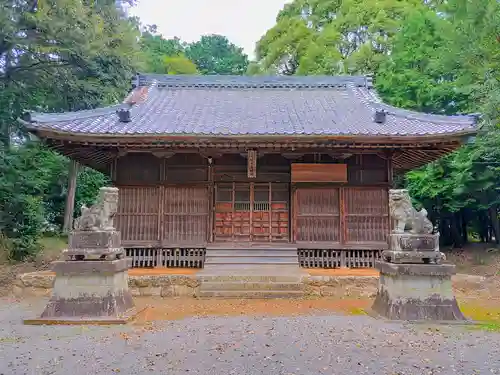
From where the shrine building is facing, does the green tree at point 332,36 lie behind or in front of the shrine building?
behind

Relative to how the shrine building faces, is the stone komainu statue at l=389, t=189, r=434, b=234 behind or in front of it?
in front

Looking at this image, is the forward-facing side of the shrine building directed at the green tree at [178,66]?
no

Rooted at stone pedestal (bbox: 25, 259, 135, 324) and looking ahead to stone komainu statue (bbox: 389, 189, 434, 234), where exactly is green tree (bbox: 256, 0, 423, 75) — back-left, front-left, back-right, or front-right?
front-left

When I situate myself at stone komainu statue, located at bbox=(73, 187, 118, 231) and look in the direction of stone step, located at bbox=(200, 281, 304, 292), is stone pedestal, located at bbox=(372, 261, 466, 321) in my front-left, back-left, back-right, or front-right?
front-right

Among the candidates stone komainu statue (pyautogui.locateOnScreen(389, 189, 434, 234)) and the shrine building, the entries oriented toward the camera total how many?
1

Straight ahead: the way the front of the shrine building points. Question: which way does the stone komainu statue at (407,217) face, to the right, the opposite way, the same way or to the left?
to the right

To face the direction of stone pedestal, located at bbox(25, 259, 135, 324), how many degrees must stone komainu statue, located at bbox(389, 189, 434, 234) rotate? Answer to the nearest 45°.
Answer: approximately 45° to its left

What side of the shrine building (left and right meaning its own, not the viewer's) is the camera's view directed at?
front

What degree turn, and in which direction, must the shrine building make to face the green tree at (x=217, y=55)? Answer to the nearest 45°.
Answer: approximately 180°

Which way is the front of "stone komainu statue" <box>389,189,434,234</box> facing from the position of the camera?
facing to the left of the viewer

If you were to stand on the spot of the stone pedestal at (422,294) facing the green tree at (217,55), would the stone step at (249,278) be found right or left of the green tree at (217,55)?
left

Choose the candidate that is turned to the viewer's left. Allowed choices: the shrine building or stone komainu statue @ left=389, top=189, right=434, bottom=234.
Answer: the stone komainu statue

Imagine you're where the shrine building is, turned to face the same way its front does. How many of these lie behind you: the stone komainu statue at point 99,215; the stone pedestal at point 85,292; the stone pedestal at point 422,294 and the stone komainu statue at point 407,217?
0
